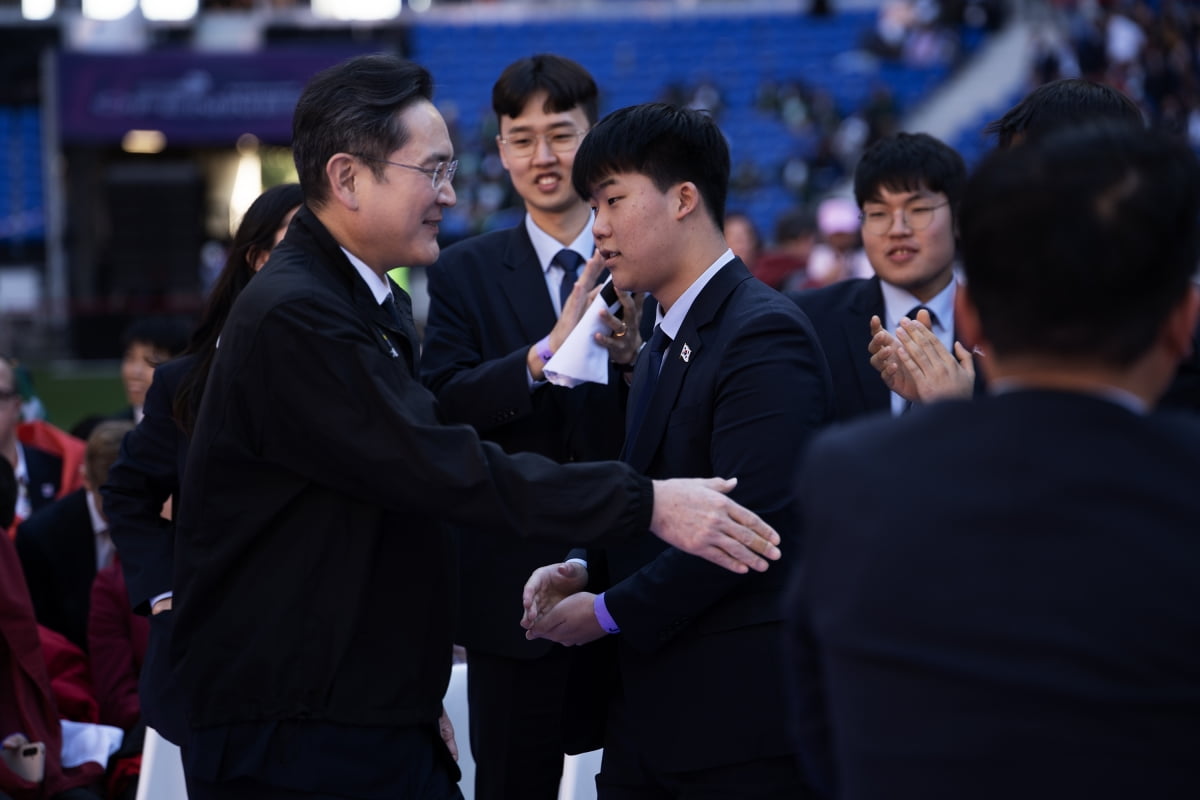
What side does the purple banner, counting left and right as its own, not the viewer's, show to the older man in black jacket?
front

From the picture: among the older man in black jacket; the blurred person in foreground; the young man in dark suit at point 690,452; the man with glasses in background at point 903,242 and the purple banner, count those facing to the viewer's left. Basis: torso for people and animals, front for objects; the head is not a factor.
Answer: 1

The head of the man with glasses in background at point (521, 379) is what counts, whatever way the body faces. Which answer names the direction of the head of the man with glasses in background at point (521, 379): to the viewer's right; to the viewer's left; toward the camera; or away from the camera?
toward the camera

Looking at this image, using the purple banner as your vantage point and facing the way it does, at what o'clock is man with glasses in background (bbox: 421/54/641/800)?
The man with glasses in background is roughly at 12 o'clock from the purple banner.

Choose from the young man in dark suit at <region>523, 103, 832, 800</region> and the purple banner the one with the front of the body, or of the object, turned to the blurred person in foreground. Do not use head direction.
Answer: the purple banner

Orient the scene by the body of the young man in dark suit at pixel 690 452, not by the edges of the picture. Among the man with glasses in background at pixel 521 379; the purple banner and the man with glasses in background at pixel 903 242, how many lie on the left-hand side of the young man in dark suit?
0

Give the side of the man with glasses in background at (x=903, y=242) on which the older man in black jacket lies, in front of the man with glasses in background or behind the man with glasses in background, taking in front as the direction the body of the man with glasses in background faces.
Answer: in front

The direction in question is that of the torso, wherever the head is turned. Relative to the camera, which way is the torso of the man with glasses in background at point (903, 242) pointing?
toward the camera

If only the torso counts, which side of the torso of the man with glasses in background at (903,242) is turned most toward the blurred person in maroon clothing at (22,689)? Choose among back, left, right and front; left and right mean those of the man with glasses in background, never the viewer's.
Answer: right

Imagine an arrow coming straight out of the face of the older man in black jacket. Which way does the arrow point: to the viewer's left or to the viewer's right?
to the viewer's right

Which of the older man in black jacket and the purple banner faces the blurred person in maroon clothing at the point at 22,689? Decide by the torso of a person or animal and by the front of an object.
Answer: the purple banner

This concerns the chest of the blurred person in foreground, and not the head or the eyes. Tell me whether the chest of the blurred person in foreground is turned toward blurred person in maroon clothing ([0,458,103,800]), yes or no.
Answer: no

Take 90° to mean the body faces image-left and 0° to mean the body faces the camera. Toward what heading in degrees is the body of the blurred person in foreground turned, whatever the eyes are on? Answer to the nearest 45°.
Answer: approximately 180°

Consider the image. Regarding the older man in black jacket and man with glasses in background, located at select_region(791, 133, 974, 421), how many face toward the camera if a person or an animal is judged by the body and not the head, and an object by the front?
1

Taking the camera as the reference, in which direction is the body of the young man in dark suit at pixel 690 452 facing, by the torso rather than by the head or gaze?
to the viewer's left

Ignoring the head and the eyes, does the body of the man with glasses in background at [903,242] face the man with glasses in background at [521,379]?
no

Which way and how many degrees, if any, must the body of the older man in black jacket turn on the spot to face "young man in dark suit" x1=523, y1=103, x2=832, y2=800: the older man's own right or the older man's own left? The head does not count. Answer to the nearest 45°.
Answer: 0° — they already face them

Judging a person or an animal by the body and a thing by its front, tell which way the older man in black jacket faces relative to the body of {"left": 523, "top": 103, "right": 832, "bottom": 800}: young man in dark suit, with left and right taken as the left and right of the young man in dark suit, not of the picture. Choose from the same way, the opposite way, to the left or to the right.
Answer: the opposite way

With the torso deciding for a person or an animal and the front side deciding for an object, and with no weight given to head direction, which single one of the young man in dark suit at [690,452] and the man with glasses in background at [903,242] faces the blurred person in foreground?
the man with glasses in background

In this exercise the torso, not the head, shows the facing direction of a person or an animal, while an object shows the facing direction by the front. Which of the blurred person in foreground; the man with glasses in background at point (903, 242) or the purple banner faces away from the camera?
the blurred person in foreground
